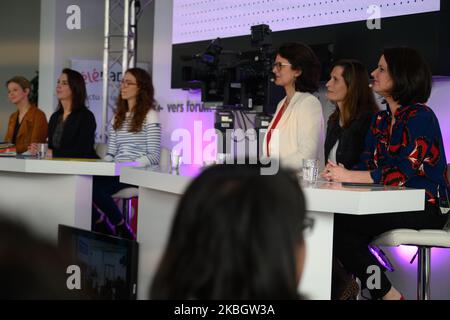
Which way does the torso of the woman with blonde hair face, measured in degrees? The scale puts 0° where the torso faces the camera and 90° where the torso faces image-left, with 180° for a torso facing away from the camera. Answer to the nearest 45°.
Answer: approximately 45°

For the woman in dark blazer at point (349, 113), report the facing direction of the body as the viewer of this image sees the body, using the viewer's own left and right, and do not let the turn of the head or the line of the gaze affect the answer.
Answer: facing the viewer and to the left of the viewer

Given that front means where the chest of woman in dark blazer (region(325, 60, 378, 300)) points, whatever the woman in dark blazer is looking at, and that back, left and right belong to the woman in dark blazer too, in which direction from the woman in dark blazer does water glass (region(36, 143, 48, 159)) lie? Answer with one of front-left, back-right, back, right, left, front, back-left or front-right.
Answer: front-right

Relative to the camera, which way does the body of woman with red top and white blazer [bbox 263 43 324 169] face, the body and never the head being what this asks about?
to the viewer's left

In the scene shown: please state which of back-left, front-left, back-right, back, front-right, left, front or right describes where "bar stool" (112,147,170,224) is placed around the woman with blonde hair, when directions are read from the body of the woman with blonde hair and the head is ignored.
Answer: left

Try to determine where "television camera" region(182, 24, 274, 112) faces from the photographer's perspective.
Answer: facing to the left of the viewer

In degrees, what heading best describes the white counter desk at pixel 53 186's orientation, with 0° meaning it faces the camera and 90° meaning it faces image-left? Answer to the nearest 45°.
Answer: approximately 45°
